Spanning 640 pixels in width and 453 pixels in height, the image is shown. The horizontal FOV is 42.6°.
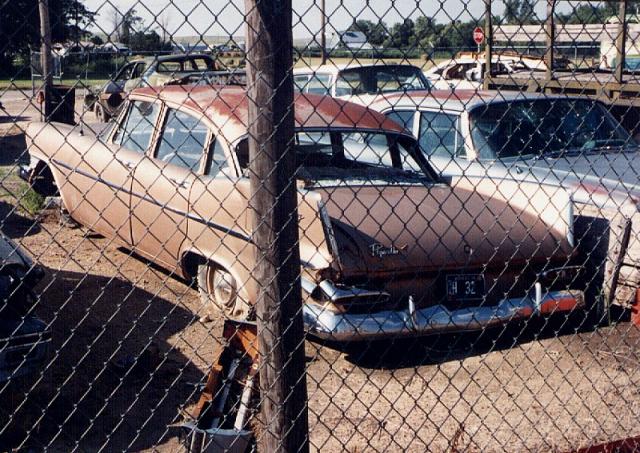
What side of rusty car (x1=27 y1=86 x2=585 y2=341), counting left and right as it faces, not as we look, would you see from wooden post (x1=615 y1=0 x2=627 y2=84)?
right

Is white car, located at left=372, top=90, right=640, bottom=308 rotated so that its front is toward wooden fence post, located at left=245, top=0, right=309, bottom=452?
no

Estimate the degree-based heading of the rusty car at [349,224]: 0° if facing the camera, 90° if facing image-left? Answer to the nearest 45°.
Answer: approximately 135°

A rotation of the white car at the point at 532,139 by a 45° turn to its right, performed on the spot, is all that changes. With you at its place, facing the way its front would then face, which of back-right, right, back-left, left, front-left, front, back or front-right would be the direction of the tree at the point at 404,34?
front

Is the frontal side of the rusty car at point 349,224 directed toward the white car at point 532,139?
no

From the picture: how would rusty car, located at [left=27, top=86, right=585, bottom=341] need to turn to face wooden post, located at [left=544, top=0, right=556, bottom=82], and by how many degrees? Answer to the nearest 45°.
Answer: approximately 90° to its right
